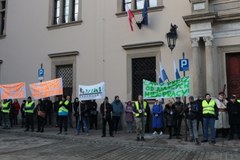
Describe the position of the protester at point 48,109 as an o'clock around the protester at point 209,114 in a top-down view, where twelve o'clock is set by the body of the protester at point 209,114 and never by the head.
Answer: the protester at point 48,109 is roughly at 4 o'clock from the protester at point 209,114.

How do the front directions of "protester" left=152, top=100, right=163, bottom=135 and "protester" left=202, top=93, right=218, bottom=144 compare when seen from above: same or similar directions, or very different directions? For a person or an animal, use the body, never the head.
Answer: same or similar directions

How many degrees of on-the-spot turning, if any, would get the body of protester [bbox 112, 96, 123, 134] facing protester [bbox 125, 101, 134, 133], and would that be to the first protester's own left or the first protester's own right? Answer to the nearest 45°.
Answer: approximately 90° to the first protester's own left

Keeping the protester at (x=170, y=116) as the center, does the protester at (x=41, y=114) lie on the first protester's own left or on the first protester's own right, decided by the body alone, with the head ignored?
on the first protester's own right

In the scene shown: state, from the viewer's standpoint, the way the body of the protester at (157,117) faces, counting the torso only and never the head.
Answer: toward the camera

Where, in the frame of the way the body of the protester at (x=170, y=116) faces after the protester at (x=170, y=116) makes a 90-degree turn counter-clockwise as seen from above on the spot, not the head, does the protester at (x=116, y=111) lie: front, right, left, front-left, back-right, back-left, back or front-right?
back-left

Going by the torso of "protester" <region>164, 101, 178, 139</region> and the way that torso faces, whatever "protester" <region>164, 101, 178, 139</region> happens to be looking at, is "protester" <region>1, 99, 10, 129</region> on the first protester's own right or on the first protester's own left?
on the first protester's own right

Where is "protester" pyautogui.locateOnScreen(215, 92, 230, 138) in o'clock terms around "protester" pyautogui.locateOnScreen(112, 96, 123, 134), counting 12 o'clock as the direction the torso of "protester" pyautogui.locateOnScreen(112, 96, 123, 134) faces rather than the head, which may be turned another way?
"protester" pyautogui.locateOnScreen(215, 92, 230, 138) is roughly at 10 o'clock from "protester" pyautogui.locateOnScreen(112, 96, 123, 134).

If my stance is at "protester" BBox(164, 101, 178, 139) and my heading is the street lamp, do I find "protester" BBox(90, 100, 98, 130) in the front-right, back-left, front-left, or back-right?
front-left

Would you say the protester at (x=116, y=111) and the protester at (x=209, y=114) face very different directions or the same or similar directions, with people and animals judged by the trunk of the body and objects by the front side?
same or similar directions

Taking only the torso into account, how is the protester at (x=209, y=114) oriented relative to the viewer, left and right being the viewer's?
facing the viewer

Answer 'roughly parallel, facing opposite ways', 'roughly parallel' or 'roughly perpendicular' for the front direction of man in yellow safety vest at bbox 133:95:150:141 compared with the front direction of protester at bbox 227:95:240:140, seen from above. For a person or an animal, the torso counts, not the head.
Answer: roughly parallel

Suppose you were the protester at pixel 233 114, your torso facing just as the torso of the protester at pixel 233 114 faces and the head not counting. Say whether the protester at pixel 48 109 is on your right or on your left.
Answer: on your right

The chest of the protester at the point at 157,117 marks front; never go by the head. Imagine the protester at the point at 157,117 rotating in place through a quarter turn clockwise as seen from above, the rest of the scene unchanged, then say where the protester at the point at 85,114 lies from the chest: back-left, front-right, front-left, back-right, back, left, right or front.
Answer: front

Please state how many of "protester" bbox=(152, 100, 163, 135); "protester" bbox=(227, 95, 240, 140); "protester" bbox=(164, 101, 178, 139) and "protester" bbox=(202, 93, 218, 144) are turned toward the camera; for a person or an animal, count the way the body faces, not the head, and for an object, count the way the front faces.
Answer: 4

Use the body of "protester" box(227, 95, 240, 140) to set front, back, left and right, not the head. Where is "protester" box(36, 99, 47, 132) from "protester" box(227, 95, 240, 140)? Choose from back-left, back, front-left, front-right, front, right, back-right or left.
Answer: right

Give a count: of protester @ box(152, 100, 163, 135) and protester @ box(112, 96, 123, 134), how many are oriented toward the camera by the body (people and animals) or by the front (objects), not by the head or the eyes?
2

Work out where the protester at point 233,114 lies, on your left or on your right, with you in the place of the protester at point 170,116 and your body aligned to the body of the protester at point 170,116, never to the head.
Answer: on your left
